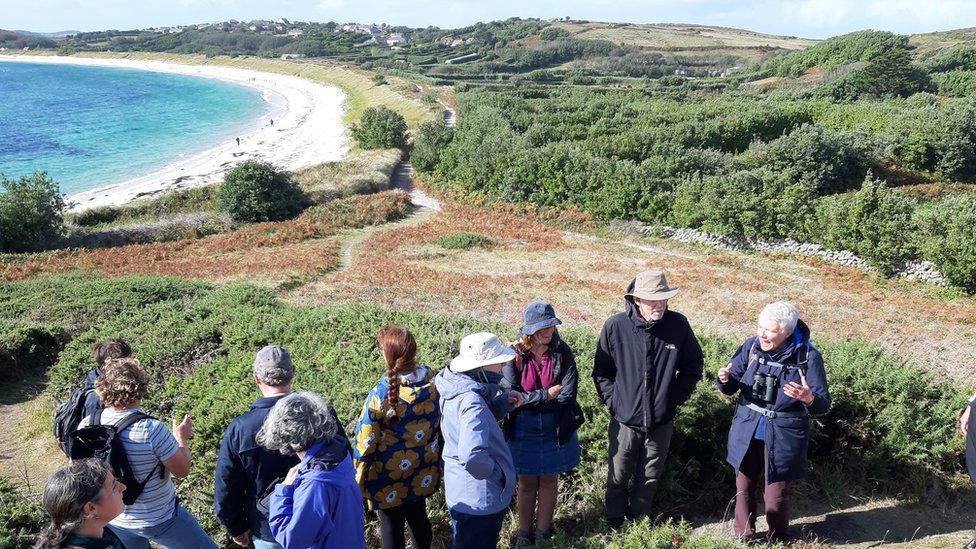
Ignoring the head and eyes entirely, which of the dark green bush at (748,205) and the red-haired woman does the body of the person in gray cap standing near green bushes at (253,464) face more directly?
the dark green bush

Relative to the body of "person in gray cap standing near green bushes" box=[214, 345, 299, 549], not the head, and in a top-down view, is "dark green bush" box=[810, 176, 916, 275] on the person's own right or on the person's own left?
on the person's own right

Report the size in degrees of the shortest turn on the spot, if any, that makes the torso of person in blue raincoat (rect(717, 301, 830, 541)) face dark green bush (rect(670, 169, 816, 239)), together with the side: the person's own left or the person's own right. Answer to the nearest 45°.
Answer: approximately 135° to the person's own right

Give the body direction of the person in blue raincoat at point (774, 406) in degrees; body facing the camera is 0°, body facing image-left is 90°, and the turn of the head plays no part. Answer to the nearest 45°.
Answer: approximately 45°
